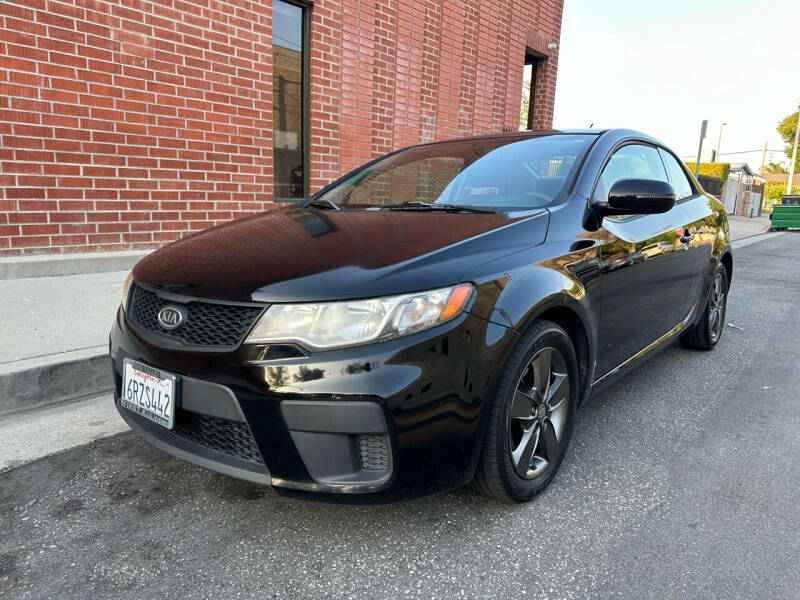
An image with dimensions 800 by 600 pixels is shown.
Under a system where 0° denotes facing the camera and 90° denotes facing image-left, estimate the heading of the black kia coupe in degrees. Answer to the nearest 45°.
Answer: approximately 45°

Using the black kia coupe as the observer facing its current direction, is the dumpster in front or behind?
behind
